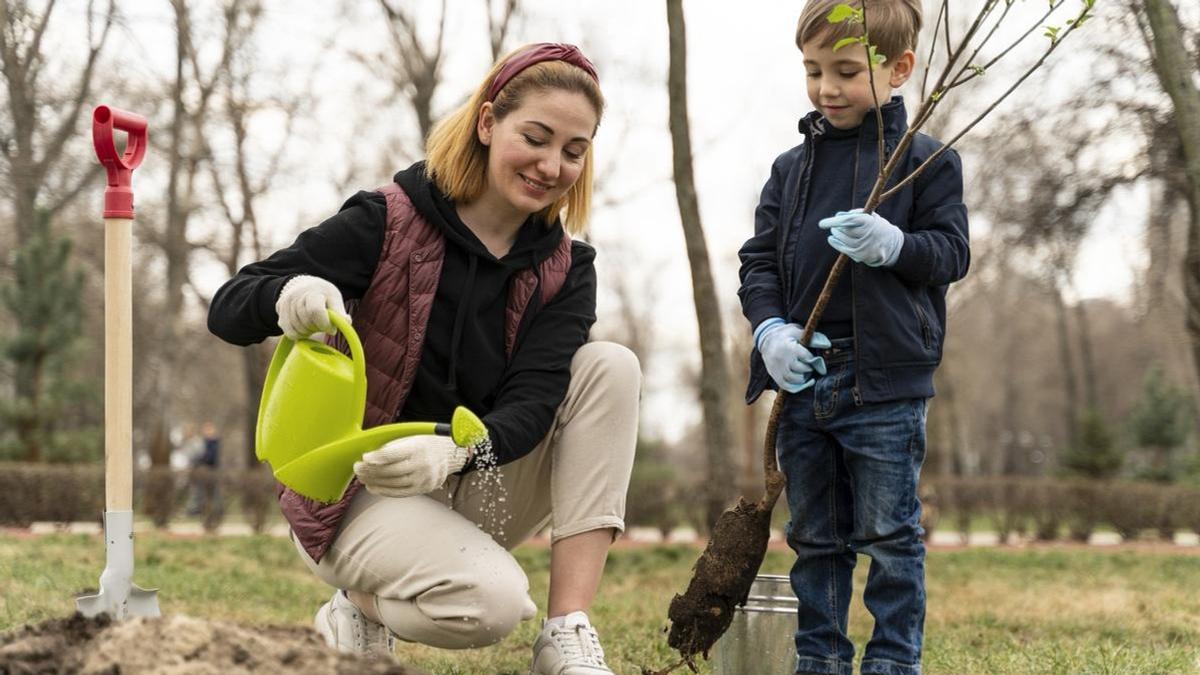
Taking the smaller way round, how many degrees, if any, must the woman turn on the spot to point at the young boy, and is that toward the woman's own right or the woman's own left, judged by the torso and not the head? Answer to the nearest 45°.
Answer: approximately 45° to the woman's own left

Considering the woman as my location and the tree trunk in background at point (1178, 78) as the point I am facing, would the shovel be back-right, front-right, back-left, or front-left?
back-left

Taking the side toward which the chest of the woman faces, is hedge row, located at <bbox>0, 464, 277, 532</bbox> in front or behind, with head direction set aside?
behind

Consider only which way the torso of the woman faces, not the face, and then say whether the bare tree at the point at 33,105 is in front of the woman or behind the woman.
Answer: behind

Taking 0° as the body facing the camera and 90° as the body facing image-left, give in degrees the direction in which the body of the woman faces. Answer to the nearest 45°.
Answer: approximately 315°

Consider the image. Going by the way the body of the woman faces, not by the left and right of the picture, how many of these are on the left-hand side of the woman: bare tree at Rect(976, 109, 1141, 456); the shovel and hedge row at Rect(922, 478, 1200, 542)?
2

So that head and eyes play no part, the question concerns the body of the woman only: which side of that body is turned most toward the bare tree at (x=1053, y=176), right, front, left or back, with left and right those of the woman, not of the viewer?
left

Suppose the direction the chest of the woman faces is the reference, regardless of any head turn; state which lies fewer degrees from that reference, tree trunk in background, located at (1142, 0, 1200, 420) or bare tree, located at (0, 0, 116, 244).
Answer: the tree trunk in background

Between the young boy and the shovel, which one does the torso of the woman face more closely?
the young boy
